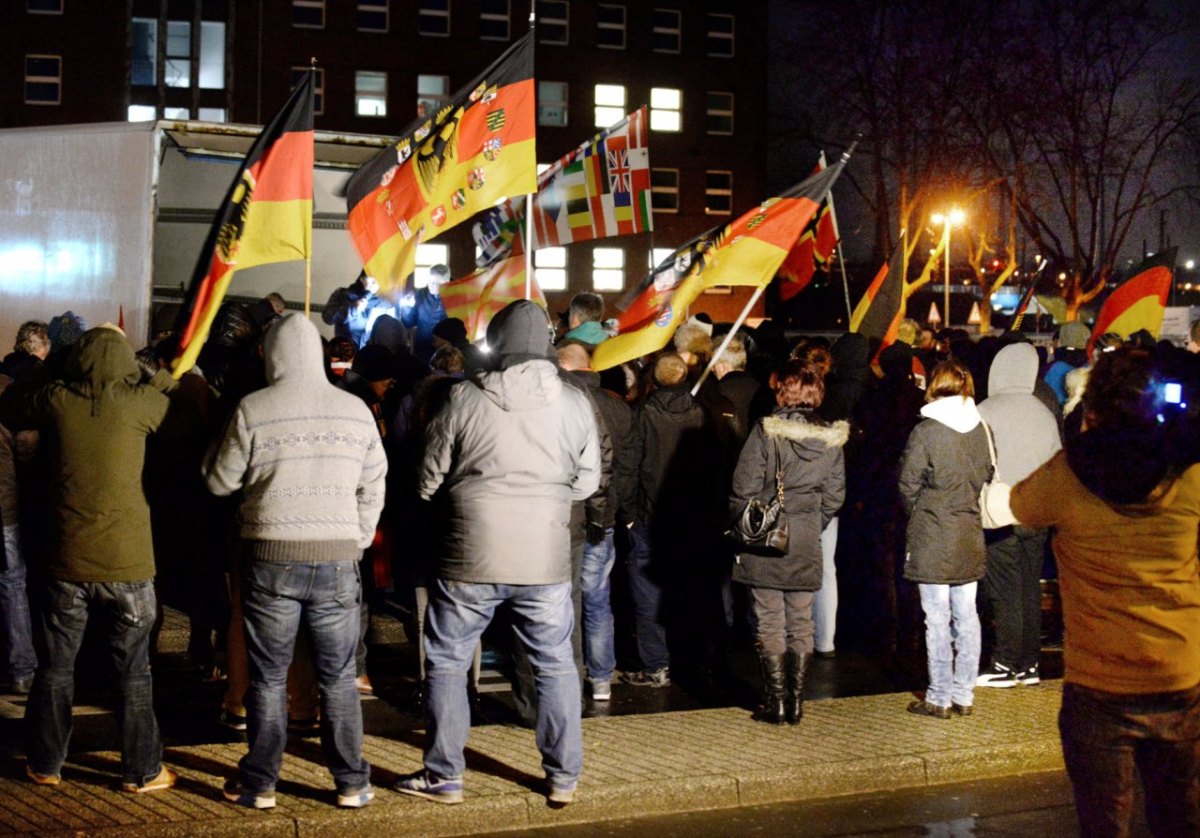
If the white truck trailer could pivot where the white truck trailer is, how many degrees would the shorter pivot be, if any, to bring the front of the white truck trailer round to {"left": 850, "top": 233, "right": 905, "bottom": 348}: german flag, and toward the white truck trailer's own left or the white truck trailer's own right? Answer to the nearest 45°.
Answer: approximately 180°

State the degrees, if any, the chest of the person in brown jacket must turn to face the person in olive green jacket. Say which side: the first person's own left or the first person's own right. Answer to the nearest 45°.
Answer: approximately 90° to the first person's own left

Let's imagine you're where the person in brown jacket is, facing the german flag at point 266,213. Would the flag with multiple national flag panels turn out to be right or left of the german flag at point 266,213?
right

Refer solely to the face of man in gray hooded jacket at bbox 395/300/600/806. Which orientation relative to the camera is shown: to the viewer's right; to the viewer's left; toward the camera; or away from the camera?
away from the camera

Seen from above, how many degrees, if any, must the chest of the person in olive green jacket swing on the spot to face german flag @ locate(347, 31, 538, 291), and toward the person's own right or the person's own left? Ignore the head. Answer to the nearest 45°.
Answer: approximately 45° to the person's own right

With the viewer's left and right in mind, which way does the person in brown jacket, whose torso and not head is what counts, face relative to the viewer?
facing away from the viewer

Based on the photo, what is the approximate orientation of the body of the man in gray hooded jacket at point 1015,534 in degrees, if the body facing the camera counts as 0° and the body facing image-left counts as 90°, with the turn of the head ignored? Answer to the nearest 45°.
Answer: approximately 135°

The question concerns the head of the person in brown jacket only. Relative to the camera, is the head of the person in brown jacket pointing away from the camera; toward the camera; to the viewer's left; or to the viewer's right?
away from the camera

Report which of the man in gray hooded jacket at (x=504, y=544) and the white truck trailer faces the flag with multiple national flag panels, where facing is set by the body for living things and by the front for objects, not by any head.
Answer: the man in gray hooded jacket

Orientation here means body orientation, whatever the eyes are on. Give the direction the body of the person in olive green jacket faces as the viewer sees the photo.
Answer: away from the camera

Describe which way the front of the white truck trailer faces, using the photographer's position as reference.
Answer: facing away from the viewer and to the left of the viewer

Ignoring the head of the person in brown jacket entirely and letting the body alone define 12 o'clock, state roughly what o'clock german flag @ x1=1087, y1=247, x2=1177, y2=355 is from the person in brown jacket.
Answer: The german flag is roughly at 12 o'clock from the person in brown jacket.

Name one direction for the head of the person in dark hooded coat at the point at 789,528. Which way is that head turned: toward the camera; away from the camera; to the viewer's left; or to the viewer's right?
away from the camera

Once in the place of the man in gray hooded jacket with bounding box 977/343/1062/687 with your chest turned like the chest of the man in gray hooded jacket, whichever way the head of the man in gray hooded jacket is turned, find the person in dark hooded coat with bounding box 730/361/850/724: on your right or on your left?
on your left

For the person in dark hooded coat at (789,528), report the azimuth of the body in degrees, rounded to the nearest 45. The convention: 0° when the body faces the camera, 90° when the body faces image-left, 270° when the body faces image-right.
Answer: approximately 180°

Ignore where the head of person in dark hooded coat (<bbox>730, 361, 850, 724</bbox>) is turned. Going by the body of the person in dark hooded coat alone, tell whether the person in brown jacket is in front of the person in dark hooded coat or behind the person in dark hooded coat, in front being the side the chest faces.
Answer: behind
